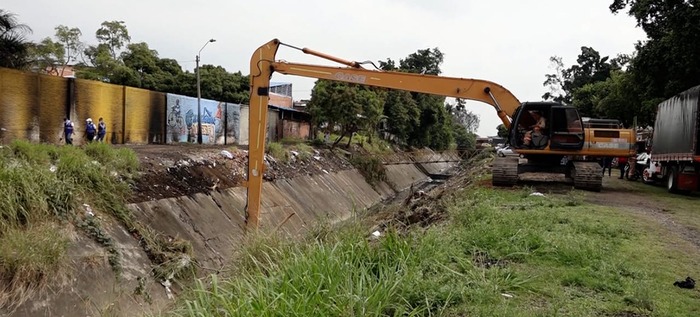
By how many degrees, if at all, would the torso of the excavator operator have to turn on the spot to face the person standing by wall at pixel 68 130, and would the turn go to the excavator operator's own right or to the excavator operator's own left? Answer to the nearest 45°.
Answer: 0° — they already face them

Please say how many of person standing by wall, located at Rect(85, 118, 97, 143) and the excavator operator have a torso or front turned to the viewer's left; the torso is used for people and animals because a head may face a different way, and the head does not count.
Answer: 1

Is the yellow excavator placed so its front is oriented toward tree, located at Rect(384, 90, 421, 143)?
no

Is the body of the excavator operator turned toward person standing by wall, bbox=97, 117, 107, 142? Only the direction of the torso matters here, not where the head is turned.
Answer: yes

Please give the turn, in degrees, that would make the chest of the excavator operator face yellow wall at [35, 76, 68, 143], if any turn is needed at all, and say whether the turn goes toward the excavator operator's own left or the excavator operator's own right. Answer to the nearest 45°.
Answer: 0° — they already face it

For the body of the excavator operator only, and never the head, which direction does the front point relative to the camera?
to the viewer's left

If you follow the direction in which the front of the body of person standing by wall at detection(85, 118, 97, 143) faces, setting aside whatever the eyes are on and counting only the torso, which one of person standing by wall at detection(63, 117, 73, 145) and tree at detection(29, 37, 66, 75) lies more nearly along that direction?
the person standing by wall

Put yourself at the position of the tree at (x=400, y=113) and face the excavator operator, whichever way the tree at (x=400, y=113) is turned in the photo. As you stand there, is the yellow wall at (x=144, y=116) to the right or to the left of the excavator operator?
right

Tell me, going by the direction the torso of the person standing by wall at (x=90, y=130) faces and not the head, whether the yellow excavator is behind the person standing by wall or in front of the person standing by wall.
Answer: in front

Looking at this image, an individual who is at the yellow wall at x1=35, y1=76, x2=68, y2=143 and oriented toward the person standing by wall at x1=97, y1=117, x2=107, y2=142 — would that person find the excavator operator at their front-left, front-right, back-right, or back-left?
front-right

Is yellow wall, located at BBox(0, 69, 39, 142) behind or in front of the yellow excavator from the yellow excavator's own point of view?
in front

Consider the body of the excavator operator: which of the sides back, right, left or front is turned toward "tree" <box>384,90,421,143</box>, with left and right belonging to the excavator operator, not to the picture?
right

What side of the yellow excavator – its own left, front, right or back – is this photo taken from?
left

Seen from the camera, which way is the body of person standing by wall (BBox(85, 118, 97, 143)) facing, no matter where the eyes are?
toward the camera

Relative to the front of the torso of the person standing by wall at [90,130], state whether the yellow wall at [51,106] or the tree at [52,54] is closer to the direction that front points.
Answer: the yellow wall

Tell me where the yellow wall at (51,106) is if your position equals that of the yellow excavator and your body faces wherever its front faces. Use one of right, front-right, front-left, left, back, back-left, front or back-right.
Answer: front
